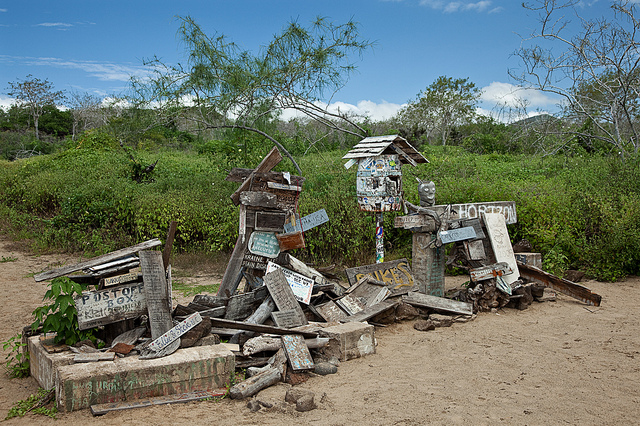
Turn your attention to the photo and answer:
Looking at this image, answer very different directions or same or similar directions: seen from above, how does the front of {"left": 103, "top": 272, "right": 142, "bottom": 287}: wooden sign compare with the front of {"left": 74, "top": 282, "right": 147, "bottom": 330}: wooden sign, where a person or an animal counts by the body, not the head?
same or similar directions

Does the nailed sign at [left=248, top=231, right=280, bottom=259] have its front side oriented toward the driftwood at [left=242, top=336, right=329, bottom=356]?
yes

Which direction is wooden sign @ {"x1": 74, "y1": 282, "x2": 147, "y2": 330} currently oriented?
toward the camera

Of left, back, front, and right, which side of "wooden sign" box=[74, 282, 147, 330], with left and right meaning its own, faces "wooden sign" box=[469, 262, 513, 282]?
left

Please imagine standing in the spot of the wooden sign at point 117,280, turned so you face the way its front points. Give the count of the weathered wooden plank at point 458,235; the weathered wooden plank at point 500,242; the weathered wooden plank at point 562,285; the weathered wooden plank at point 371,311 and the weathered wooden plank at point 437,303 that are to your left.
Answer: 5

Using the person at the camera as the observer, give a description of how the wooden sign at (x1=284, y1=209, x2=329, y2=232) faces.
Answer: facing the viewer

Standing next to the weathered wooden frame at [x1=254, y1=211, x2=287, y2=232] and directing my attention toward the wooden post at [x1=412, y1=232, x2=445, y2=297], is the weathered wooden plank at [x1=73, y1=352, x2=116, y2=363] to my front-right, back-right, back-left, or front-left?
back-right

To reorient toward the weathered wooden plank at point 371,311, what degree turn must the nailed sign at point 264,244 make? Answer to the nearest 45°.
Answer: approximately 90° to its left

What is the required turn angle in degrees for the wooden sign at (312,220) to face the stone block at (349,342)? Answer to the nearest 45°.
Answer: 0° — it already faces it

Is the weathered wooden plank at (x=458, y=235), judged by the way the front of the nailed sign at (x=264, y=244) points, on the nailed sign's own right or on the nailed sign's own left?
on the nailed sign's own left

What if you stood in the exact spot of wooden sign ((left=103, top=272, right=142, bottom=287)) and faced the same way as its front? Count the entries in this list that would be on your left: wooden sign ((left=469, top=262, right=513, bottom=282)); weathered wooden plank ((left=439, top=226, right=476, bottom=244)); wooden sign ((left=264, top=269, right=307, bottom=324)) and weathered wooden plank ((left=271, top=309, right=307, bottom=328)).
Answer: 4

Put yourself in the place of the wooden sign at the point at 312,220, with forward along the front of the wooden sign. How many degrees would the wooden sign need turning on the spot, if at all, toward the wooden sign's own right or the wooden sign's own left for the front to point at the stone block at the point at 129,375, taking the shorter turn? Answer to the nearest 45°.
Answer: approximately 45° to the wooden sign's own right
